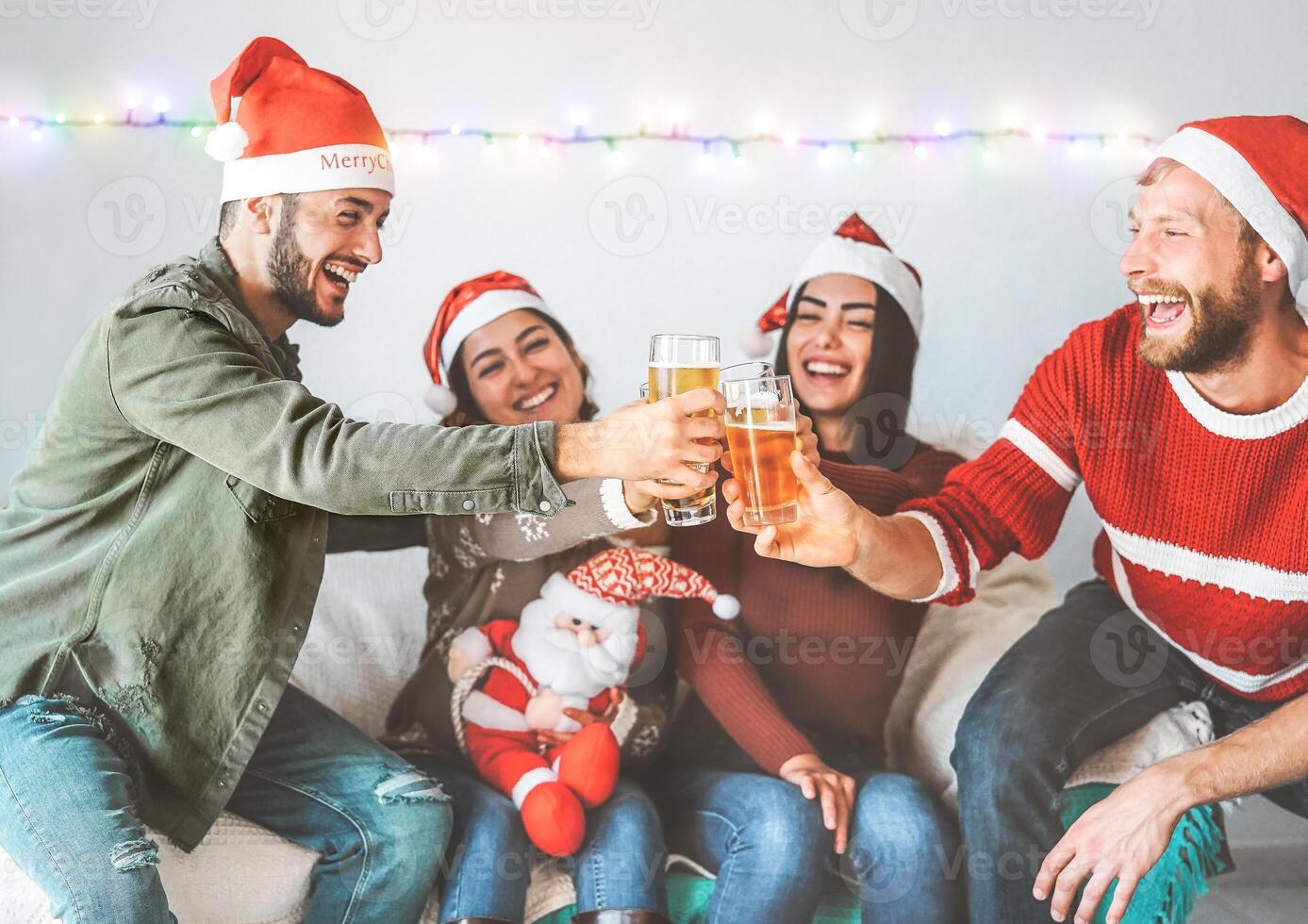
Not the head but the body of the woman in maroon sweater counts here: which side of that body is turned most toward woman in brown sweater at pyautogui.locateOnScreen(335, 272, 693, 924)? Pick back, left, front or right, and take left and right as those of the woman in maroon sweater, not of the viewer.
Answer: right

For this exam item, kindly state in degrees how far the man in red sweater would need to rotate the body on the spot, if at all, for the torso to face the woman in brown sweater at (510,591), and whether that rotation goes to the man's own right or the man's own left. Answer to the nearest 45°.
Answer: approximately 45° to the man's own right

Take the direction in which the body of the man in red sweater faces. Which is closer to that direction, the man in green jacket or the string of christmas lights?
the man in green jacket

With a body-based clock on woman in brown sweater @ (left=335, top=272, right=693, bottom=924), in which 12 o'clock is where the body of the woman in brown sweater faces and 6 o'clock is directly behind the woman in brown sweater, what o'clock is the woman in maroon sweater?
The woman in maroon sweater is roughly at 9 o'clock from the woman in brown sweater.

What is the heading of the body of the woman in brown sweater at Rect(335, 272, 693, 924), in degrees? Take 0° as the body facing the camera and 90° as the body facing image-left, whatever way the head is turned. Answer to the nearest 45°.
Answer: approximately 0°

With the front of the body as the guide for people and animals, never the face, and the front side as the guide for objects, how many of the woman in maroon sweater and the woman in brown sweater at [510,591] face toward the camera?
2
